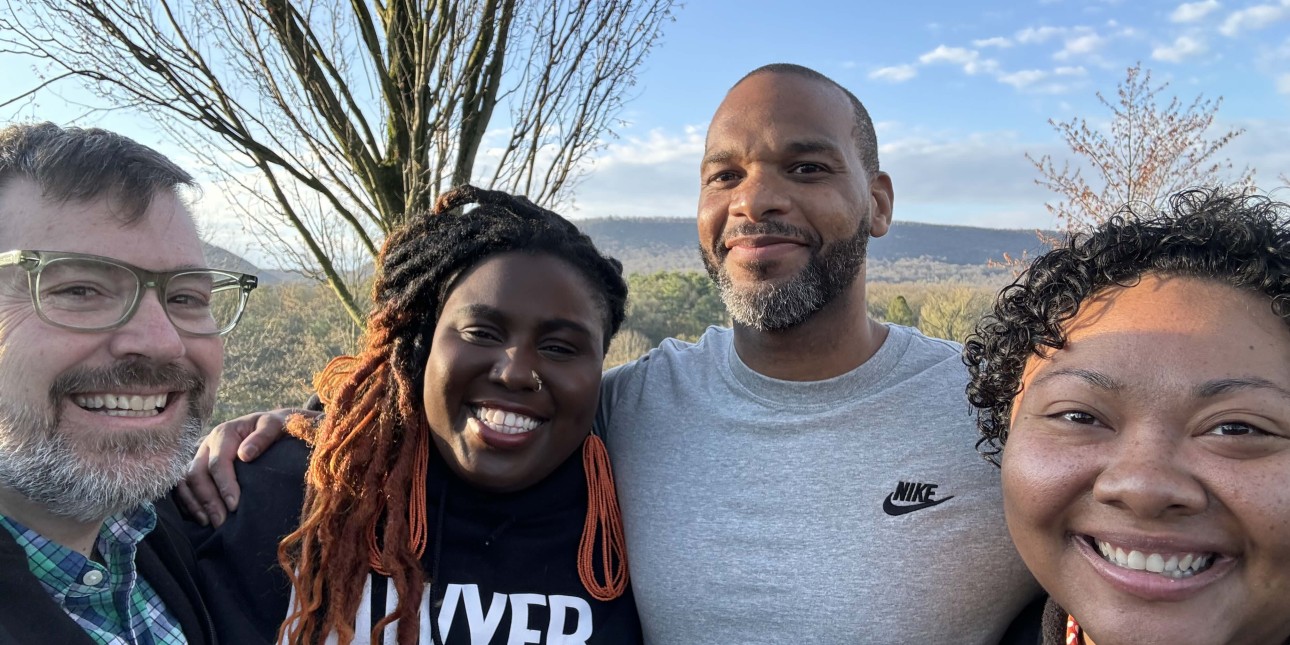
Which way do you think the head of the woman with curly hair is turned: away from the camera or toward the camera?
toward the camera

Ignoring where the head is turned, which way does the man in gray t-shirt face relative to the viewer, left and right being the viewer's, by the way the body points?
facing the viewer

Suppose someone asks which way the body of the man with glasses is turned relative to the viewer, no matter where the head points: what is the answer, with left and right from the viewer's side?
facing the viewer and to the right of the viewer

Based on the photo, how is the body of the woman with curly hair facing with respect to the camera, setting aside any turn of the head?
toward the camera

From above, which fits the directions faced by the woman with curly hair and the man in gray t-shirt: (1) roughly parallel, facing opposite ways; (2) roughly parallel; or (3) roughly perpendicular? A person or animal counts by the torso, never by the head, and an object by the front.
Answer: roughly parallel

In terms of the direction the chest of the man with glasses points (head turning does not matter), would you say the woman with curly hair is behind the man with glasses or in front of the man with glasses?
in front

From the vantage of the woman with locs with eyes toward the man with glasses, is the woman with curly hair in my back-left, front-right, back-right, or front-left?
back-left

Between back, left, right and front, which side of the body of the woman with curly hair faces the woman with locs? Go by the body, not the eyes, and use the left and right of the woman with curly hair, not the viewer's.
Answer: right

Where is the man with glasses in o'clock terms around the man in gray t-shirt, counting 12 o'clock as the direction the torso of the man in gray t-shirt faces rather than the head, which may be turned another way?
The man with glasses is roughly at 2 o'clock from the man in gray t-shirt.

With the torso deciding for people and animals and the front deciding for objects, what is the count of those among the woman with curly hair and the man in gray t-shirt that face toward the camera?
2

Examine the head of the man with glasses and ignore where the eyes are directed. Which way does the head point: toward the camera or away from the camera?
toward the camera

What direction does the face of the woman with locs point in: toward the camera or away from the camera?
toward the camera

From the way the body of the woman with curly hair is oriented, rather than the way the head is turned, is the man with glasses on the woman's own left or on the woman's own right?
on the woman's own right

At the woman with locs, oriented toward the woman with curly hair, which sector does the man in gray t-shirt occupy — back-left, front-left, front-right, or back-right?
front-left
